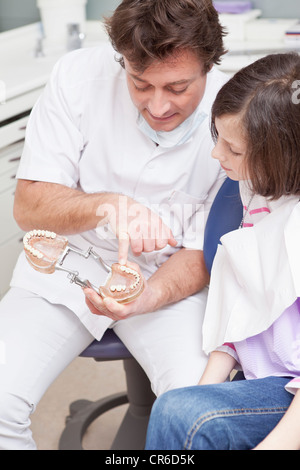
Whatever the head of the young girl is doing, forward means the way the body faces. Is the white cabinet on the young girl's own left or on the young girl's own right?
on the young girl's own right

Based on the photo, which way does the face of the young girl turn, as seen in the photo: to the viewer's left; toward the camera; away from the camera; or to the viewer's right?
to the viewer's left

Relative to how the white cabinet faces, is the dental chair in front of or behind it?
in front

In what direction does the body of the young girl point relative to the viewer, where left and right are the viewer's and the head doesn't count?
facing the viewer and to the left of the viewer

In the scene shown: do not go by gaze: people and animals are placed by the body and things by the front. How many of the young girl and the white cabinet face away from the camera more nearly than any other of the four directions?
0

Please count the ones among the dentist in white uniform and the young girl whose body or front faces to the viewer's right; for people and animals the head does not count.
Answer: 0

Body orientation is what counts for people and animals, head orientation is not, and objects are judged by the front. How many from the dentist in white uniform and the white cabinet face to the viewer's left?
0

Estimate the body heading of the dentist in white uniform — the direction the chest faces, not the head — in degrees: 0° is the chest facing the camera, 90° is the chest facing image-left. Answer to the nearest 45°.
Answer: approximately 0°

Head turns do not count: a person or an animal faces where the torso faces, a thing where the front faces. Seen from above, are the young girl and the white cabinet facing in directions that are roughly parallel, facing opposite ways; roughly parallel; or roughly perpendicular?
roughly perpendicular
